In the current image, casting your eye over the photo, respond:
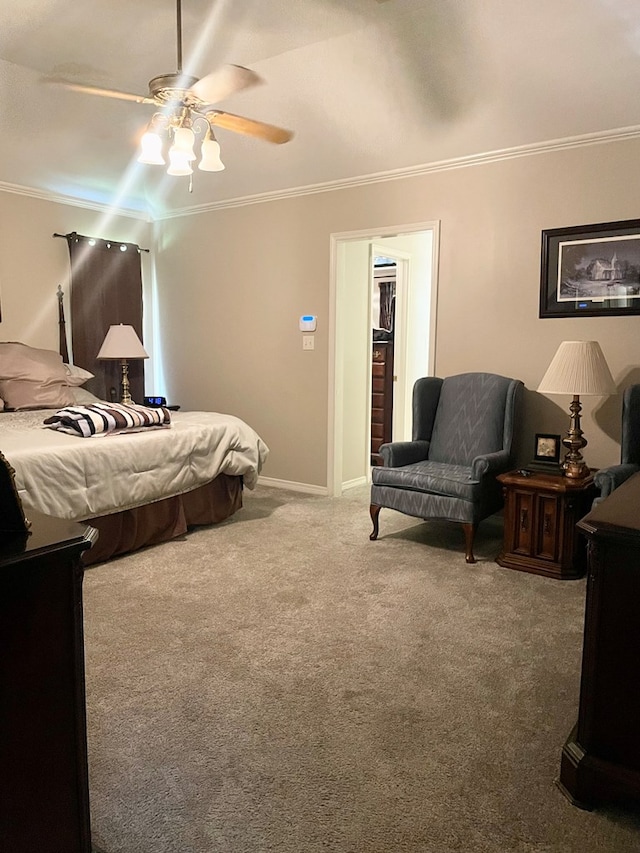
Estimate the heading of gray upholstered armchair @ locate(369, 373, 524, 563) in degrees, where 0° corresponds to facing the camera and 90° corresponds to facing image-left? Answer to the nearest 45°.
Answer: approximately 45°

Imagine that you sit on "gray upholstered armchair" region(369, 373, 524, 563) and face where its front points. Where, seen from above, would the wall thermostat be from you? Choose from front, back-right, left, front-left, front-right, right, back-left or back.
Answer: right

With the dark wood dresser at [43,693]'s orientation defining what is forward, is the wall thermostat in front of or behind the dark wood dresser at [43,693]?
in front

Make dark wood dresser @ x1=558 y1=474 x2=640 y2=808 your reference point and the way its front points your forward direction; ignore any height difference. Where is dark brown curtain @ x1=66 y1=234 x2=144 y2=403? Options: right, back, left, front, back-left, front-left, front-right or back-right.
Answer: front-right

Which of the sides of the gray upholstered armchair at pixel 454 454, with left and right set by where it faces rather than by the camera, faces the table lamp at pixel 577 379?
left

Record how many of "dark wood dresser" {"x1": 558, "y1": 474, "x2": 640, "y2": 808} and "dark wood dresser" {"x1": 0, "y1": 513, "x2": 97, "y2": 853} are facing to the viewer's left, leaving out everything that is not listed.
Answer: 1

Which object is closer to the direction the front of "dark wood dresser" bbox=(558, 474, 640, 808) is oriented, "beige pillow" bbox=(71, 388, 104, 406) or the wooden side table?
the beige pillow

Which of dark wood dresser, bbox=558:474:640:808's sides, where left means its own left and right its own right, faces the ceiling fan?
front

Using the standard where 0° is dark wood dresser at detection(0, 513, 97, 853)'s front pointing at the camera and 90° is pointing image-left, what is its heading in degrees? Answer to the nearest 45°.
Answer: approximately 225°

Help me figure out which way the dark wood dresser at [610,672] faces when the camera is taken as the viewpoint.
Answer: facing to the left of the viewer

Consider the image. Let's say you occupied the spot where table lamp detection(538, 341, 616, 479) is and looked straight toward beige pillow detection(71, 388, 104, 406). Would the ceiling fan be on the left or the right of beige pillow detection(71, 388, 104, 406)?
left

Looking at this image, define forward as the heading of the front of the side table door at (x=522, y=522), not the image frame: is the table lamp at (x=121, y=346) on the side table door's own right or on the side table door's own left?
on the side table door's own right

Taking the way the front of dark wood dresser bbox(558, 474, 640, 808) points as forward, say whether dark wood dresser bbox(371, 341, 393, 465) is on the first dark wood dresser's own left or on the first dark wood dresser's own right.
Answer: on the first dark wood dresser's own right

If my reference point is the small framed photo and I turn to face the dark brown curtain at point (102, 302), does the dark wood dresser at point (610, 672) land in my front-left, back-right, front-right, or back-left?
back-left

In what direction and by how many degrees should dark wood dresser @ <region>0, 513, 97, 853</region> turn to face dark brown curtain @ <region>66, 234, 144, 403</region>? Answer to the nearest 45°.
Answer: approximately 45° to its left

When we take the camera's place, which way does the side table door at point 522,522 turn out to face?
facing the viewer and to the left of the viewer

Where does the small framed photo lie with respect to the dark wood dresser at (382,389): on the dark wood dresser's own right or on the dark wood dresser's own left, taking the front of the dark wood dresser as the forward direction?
on the dark wood dresser's own left

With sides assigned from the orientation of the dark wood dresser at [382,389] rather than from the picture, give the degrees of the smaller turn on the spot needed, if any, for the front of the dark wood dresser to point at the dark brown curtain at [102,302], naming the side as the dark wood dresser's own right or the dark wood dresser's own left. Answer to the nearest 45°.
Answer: approximately 45° to the dark wood dresser's own right

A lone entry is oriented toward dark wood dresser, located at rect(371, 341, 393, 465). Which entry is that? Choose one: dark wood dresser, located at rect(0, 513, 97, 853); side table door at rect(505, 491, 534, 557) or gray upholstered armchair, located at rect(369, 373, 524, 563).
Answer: dark wood dresser, located at rect(0, 513, 97, 853)
